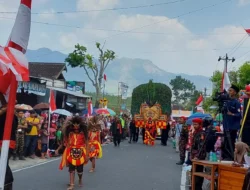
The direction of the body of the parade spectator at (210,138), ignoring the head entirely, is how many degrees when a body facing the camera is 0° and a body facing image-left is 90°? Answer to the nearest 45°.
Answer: approximately 90°

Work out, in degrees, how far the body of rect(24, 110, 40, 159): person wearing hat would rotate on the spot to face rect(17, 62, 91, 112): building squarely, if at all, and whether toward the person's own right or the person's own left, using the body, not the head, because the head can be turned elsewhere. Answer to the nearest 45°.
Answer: approximately 135° to the person's own left

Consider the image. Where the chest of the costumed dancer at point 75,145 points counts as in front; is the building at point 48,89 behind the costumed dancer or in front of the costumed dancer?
behind

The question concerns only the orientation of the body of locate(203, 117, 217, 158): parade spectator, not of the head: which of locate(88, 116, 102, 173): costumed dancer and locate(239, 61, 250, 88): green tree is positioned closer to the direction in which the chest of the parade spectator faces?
the costumed dancer

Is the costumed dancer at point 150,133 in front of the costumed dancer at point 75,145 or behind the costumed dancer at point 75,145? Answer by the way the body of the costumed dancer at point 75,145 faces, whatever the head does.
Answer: behind

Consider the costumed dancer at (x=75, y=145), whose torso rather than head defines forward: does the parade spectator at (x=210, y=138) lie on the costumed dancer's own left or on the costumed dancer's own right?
on the costumed dancer's own left

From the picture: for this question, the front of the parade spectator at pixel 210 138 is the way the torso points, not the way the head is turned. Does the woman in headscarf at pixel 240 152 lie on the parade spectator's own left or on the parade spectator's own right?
on the parade spectator's own left

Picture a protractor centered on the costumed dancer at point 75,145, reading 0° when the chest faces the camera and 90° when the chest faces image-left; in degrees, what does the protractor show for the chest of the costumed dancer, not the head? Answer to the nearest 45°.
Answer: approximately 0°

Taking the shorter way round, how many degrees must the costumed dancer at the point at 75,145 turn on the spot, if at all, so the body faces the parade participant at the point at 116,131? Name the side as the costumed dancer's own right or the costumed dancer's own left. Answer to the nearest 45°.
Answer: approximately 180°

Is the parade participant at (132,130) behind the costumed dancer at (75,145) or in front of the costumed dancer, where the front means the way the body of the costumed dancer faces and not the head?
behind
